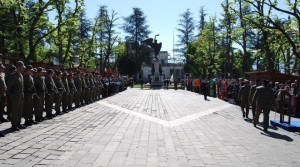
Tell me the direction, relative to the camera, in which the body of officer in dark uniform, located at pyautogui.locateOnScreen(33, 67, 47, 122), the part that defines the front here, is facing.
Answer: to the viewer's right

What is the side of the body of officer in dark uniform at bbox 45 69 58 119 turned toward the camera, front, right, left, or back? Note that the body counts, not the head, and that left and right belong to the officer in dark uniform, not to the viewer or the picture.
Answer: right

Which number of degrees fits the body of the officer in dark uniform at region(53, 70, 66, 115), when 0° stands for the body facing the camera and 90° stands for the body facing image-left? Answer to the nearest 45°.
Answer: approximately 270°

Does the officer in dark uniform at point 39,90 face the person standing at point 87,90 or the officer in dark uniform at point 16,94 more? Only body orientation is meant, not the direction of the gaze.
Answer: the person standing

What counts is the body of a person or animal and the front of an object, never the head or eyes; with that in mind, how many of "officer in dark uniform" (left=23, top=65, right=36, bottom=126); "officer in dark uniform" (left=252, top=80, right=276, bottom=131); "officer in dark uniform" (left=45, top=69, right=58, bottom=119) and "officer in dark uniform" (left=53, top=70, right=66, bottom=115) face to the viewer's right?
3

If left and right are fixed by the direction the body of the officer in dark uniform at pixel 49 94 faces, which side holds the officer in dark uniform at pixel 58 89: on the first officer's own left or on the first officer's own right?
on the first officer's own left

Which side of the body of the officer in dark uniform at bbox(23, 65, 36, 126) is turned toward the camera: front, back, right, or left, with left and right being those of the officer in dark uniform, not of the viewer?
right

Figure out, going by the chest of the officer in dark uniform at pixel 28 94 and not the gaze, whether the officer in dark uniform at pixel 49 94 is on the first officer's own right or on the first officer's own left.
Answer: on the first officer's own left
